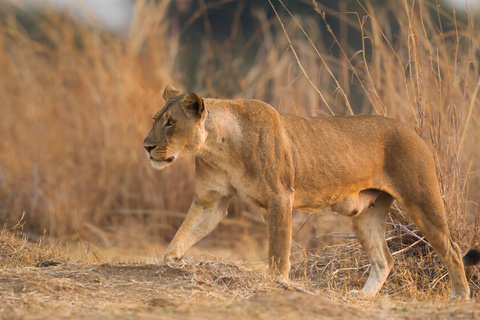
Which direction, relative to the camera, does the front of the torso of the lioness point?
to the viewer's left
